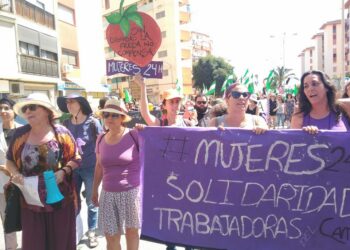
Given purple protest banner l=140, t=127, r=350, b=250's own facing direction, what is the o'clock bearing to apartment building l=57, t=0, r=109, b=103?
The apartment building is roughly at 5 o'clock from the purple protest banner.

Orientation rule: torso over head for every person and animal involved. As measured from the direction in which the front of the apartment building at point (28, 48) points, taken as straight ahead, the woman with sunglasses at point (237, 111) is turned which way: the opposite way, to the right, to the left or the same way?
to the right

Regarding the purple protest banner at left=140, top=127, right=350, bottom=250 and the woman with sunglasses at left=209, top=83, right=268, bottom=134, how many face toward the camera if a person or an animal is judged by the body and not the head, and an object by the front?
2

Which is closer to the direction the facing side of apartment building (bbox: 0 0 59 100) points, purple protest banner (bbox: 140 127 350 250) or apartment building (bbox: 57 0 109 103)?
the purple protest banner

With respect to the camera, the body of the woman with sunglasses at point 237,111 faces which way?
toward the camera

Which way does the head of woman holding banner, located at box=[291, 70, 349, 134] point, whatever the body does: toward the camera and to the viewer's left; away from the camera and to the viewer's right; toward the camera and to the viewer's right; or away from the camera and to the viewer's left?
toward the camera and to the viewer's left

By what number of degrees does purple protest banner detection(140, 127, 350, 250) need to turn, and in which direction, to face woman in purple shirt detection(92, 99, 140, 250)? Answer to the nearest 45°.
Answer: approximately 90° to its right

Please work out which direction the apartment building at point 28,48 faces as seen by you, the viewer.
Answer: facing the viewer and to the right of the viewer

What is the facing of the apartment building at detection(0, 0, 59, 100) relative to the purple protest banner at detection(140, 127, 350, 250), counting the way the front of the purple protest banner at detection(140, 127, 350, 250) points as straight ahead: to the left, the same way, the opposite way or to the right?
to the left

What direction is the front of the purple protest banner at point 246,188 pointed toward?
toward the camera

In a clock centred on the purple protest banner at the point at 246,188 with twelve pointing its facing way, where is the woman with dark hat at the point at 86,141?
The woman with dark hat is roughly at 4 o'clock from the purple protest banner.

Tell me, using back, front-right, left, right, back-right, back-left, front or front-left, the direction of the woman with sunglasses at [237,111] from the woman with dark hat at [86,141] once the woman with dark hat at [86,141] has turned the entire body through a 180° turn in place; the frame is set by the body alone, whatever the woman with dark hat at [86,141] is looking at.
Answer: right

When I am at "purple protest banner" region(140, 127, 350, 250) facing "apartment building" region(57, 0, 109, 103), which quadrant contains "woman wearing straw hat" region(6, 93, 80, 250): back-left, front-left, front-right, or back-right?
front-left

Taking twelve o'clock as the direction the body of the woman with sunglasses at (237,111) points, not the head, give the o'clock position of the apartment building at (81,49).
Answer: The apartment building is roughly at 5 o'clock from the woman with sunglasses.
